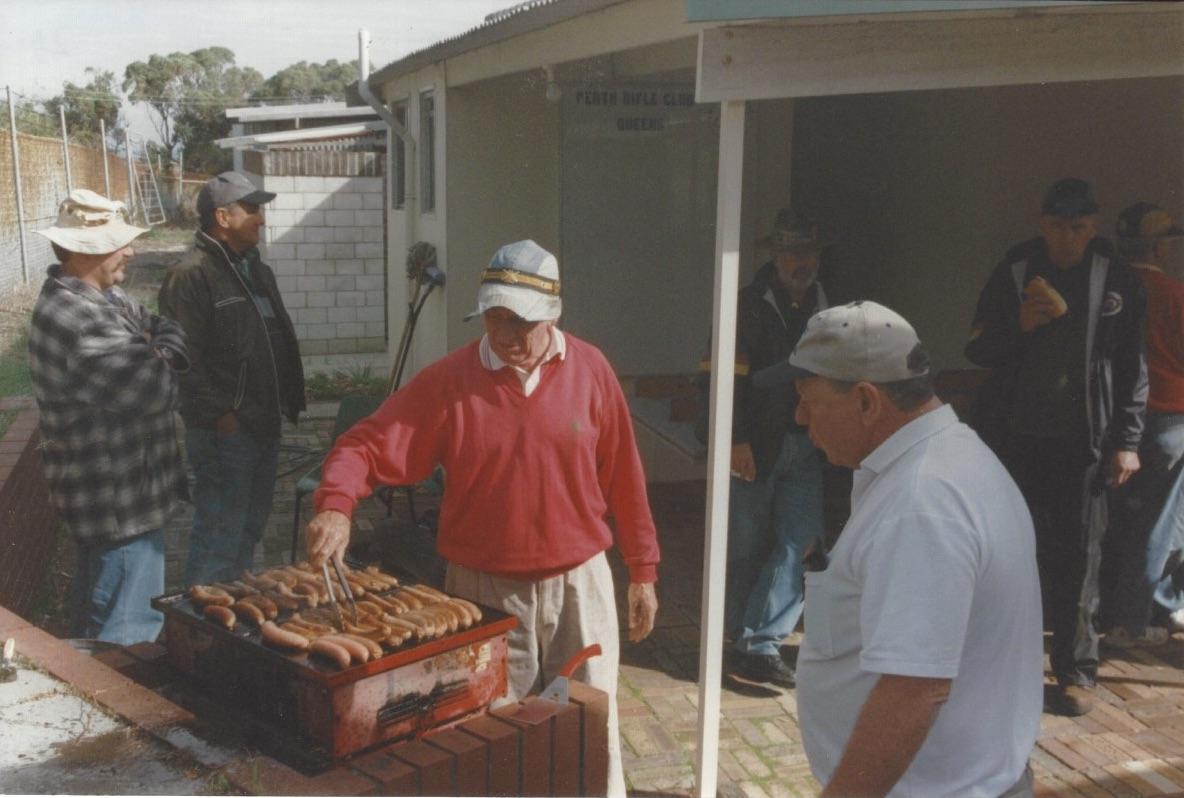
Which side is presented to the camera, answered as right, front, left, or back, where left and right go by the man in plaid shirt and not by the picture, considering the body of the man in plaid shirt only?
right

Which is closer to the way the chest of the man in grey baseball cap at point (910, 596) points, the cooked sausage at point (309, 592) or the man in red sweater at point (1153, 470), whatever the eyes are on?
the cooked sausage

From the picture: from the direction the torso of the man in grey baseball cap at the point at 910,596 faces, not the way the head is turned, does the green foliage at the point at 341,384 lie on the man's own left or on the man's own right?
on the man's own right

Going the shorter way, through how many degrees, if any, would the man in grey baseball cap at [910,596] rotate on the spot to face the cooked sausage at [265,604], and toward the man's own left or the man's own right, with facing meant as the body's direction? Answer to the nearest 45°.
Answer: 0° — they already face it

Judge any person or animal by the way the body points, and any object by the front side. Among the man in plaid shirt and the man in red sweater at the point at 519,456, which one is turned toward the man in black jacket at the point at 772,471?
the man in plaid shirt

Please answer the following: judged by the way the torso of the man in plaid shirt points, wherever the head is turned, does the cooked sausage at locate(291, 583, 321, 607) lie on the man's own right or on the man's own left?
on the man's own right

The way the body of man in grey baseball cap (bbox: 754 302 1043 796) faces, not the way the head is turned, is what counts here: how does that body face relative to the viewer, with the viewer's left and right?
facing to the left of the viewer

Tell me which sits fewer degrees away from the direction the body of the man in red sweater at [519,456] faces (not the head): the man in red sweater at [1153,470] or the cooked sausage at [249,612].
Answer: the cooked sausage

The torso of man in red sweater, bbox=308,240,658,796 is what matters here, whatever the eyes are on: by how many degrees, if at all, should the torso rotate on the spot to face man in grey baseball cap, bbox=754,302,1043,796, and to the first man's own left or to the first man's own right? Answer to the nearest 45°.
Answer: approximately 45° to the first man's own left

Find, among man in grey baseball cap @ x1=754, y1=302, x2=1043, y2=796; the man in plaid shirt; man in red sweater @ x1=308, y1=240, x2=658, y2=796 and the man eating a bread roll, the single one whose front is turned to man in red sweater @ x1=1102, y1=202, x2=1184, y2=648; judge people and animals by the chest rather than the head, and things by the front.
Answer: the man in plaid shirt

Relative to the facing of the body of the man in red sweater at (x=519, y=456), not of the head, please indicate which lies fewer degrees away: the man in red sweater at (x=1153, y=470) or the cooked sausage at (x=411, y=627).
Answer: the cooked sausage

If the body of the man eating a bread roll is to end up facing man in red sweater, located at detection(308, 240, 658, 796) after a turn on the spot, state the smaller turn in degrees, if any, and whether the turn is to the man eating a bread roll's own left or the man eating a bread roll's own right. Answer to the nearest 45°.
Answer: approximately 45° to the man eating a bread roll's own right

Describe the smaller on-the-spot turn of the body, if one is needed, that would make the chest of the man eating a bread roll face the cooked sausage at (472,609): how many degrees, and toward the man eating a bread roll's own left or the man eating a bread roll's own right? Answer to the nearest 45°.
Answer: approximately 45° to the man eating a bread roll's own right
